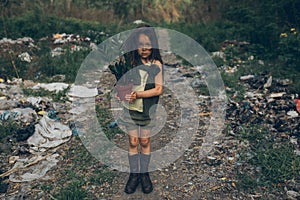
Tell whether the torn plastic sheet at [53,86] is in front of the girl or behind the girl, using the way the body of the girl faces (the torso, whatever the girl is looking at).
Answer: behind

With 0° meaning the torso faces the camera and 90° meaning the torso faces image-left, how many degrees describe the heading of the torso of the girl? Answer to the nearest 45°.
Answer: approximately 0°

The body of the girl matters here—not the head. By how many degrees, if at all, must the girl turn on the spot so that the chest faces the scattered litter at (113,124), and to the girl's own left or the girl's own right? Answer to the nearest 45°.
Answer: approximately 180°

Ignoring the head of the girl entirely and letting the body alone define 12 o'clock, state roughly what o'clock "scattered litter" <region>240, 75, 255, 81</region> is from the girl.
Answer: The scattered litter is roughly at 7 o'clock from the girl.

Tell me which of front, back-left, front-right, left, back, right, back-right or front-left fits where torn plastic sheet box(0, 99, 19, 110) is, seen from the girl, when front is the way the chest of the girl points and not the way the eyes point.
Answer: back-right

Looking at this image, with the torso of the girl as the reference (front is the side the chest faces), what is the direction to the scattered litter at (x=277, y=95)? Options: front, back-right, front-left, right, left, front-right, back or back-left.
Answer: back-left

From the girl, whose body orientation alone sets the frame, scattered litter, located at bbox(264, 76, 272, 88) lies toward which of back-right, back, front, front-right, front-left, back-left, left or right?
back-left

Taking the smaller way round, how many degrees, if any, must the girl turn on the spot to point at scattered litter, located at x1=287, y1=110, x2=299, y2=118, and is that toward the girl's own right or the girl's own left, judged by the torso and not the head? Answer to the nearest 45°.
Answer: approximately 135° to the girl's own left

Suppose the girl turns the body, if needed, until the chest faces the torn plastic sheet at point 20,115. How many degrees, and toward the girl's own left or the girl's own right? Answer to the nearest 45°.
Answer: approximately 135° to the girl's own right
